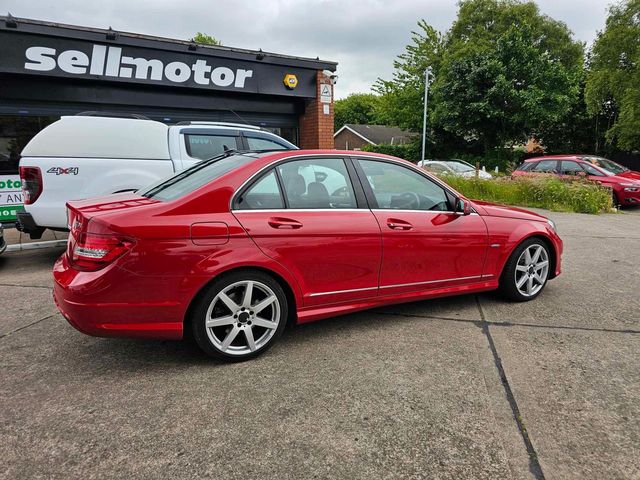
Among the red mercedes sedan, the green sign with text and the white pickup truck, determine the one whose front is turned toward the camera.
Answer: the green sign with text

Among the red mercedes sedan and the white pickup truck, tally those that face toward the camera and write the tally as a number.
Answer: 0

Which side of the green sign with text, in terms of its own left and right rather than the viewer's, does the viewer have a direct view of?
front

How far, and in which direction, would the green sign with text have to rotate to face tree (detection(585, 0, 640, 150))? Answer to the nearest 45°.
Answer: approximately 90° to its left

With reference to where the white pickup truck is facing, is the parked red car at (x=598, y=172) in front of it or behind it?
in front

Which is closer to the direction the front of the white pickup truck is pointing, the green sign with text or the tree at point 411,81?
the tree

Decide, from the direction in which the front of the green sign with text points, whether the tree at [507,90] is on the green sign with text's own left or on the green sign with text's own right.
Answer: on the green sign with text's own left

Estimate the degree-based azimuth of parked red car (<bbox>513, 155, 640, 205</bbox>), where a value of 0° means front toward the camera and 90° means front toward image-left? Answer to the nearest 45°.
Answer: approximately 315°

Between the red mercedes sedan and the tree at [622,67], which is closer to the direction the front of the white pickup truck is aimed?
the tree

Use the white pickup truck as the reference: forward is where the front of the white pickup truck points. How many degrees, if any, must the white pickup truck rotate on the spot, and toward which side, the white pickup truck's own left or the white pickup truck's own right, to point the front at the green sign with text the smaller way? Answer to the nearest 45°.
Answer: approximately 135° to the white pickup truck's own left

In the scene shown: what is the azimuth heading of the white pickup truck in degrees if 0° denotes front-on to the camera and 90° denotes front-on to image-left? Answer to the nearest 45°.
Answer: approximately 270°

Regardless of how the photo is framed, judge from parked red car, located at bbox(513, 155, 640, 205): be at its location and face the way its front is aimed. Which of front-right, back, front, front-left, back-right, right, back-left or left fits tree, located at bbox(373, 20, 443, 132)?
back

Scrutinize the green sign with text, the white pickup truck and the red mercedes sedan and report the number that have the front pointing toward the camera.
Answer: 1
